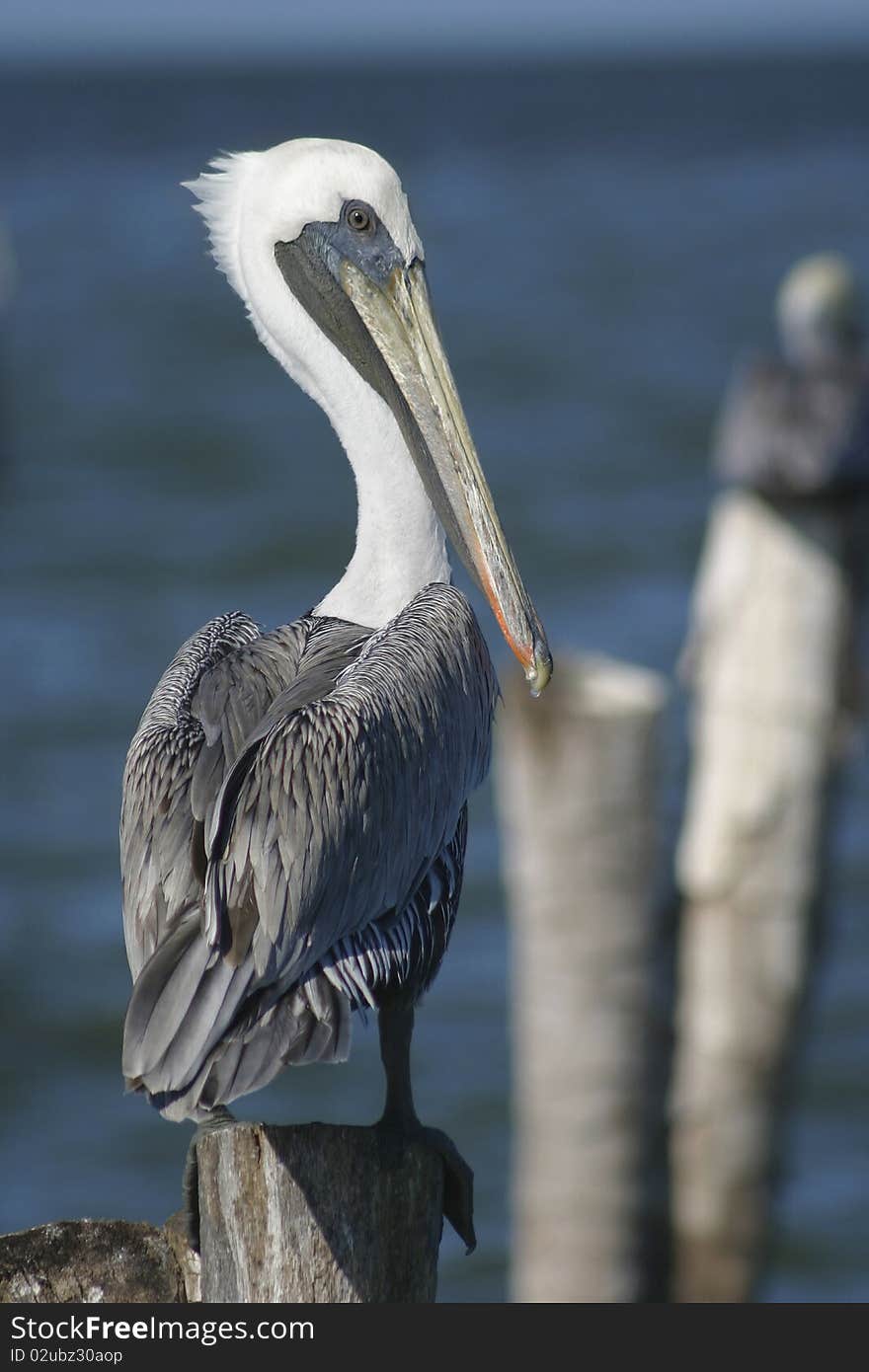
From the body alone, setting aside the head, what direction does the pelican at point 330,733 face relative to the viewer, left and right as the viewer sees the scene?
facing away from the viewer and to the right of the viewer

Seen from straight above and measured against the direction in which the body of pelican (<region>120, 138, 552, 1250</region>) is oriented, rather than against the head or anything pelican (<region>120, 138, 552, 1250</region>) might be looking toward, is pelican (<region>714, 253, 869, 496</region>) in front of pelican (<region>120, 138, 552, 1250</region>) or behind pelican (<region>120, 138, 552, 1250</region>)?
in front

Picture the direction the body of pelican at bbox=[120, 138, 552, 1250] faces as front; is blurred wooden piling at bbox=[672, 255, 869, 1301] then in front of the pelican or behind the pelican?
in front
